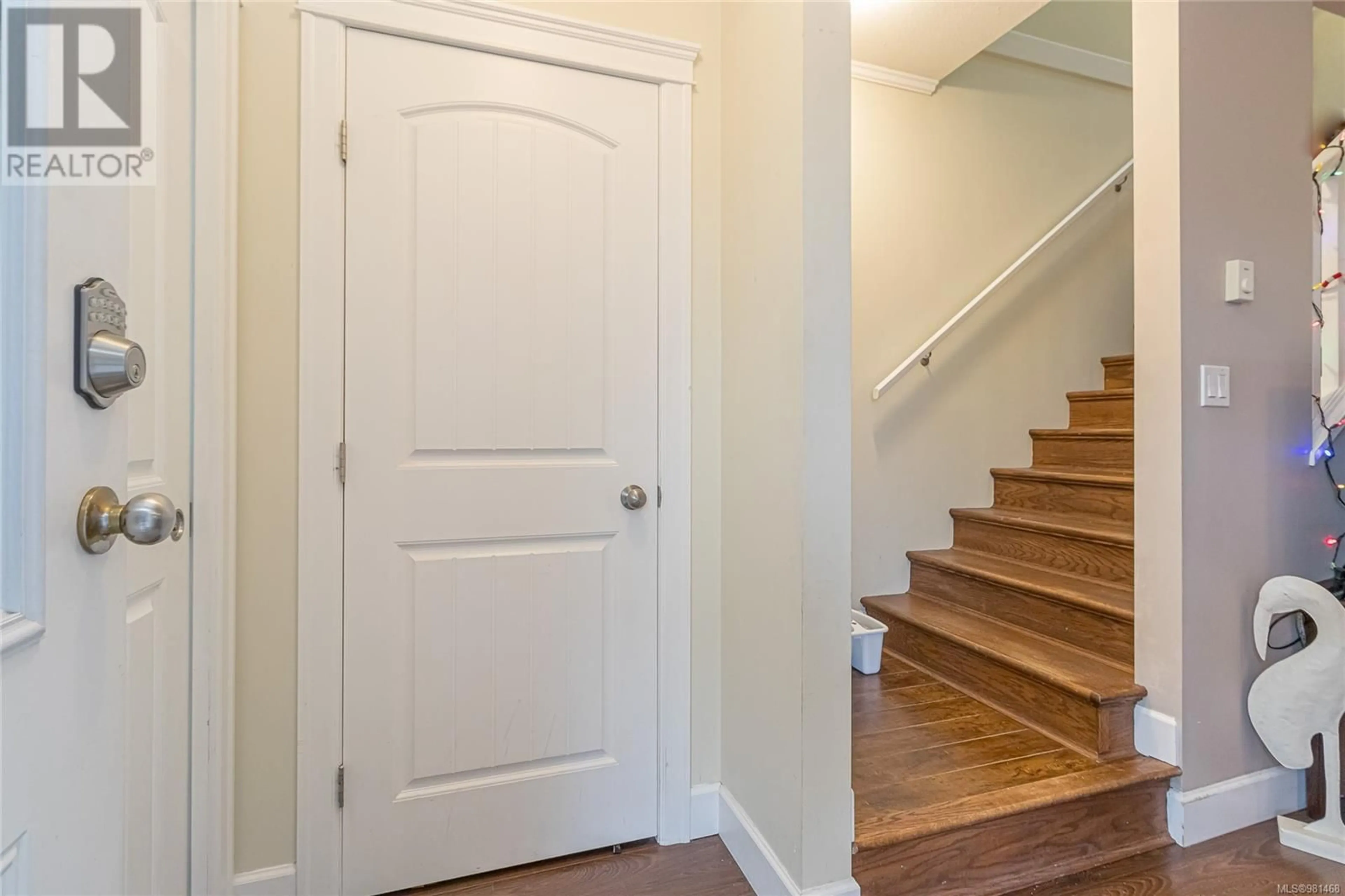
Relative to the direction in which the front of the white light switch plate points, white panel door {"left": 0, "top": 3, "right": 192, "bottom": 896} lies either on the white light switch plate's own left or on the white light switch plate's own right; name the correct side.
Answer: on the white light switch plate's own right

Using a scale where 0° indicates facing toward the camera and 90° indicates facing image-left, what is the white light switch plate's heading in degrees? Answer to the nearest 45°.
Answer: approximately 315°

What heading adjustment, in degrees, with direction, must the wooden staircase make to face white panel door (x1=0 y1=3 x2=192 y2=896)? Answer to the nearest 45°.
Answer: approximately 45° to its left

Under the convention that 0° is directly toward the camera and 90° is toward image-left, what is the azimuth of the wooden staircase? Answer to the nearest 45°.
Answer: approximately 45°

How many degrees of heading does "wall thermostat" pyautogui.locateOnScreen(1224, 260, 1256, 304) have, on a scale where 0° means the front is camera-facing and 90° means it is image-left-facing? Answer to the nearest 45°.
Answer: approximately 315°
